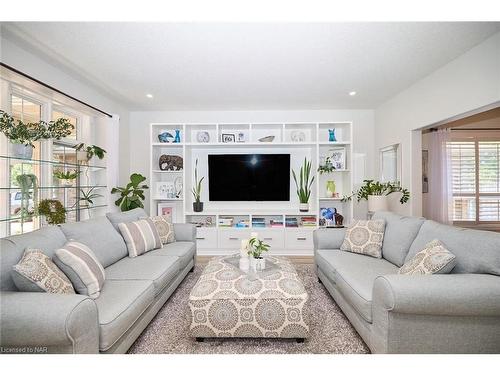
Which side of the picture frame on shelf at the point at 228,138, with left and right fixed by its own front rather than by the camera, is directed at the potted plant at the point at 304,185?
left

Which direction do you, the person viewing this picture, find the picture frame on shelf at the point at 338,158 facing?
facing the viewer

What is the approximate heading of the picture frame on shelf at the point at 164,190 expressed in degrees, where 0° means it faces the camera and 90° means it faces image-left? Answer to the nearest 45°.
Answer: approximately 0°

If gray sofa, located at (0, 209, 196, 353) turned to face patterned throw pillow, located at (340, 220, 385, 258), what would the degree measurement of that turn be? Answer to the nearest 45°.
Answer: approximately 45° to its left

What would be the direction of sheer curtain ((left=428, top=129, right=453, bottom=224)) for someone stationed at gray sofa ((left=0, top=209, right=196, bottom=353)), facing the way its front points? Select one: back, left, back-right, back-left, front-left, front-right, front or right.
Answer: front-left

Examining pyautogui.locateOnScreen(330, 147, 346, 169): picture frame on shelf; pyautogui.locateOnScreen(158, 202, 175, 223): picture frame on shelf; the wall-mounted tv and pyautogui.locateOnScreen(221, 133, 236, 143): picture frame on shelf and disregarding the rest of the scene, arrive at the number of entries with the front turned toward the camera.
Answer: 4

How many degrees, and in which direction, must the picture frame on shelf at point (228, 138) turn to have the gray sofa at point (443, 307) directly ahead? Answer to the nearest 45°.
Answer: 0° — it already faces it

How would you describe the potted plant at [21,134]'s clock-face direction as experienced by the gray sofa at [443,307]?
The potted plant is roughly at 1 o'clock from the gray sofa.

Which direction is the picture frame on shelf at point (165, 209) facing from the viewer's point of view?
toward the camera

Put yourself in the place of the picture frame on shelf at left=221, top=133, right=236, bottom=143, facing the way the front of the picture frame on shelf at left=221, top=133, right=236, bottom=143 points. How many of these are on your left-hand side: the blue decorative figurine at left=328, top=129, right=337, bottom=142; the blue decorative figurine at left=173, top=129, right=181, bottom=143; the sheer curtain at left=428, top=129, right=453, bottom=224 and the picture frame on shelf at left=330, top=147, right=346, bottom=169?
3

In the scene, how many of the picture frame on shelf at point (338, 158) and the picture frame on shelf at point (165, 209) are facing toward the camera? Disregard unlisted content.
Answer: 2

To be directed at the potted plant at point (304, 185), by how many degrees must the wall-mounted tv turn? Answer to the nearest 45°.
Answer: approximately 90° to its left

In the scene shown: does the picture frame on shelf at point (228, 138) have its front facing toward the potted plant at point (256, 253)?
yes

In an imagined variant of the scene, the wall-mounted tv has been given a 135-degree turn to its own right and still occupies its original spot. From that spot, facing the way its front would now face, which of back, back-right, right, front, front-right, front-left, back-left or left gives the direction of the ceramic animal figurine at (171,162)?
front-left

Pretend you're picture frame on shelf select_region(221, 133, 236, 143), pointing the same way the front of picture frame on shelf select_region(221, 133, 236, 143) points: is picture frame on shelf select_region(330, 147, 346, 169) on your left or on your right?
on your left
